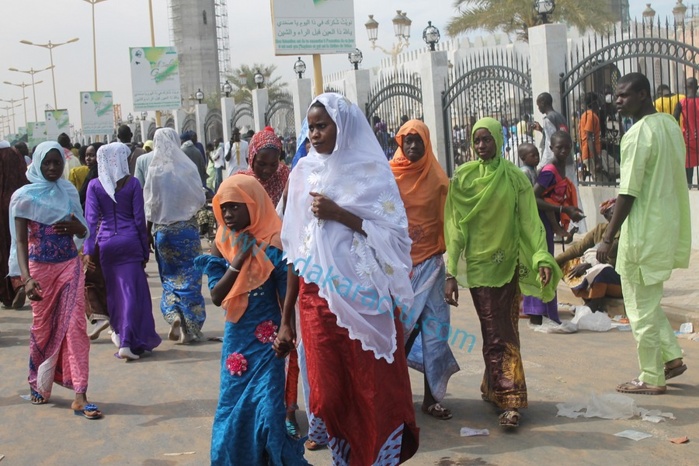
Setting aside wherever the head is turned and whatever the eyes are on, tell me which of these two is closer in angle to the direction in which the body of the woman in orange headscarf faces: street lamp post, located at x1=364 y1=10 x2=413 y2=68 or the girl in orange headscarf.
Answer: the girl in orange headscarf

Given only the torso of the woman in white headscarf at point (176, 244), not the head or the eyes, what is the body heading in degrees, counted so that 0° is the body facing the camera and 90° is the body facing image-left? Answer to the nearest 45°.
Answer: approximately 180°

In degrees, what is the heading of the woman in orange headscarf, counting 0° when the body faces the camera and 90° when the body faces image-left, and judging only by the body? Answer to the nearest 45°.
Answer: approximately 0°

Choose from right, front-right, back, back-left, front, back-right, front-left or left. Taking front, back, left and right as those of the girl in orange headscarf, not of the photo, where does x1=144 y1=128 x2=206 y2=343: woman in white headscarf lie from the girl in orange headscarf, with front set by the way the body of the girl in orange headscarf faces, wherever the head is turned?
back-right

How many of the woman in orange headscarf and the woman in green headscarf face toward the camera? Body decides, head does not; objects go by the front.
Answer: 2

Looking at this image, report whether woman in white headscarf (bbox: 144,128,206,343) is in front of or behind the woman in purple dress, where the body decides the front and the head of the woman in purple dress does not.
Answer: in front

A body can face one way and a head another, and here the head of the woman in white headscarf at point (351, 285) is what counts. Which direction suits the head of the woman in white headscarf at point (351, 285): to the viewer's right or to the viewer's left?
to the viewer's left

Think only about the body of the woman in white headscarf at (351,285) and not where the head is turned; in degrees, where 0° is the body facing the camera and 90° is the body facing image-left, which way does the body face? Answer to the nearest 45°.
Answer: approximately 45°

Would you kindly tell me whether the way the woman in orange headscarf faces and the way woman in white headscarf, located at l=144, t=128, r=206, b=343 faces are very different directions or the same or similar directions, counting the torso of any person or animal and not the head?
very different directions

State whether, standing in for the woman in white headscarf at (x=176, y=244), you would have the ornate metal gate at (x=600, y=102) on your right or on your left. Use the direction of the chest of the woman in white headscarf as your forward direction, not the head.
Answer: on your right

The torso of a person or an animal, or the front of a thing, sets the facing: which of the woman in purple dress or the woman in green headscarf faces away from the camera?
the woman in purple dress

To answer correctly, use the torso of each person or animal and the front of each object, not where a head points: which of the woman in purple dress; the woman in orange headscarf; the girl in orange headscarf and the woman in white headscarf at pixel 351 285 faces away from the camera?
the woman in purple dress
